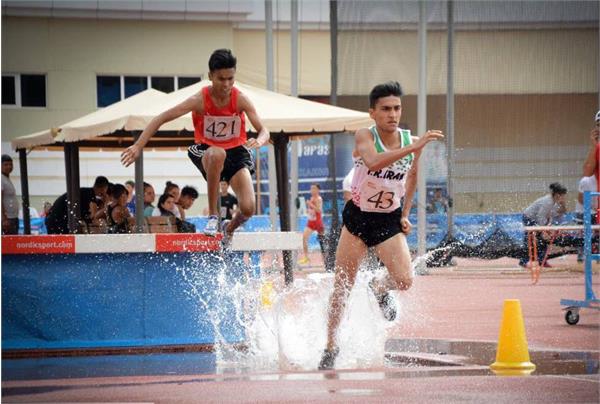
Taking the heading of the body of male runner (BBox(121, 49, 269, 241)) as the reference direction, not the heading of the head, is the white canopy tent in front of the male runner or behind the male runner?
behind

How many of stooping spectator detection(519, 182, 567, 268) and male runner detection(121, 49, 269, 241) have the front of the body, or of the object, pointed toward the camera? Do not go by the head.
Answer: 1

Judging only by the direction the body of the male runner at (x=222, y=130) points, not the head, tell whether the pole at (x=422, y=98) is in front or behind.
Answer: behind

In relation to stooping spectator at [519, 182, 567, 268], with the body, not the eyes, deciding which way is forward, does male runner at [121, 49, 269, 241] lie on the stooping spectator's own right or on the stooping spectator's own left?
on the stooping spectator's own right
